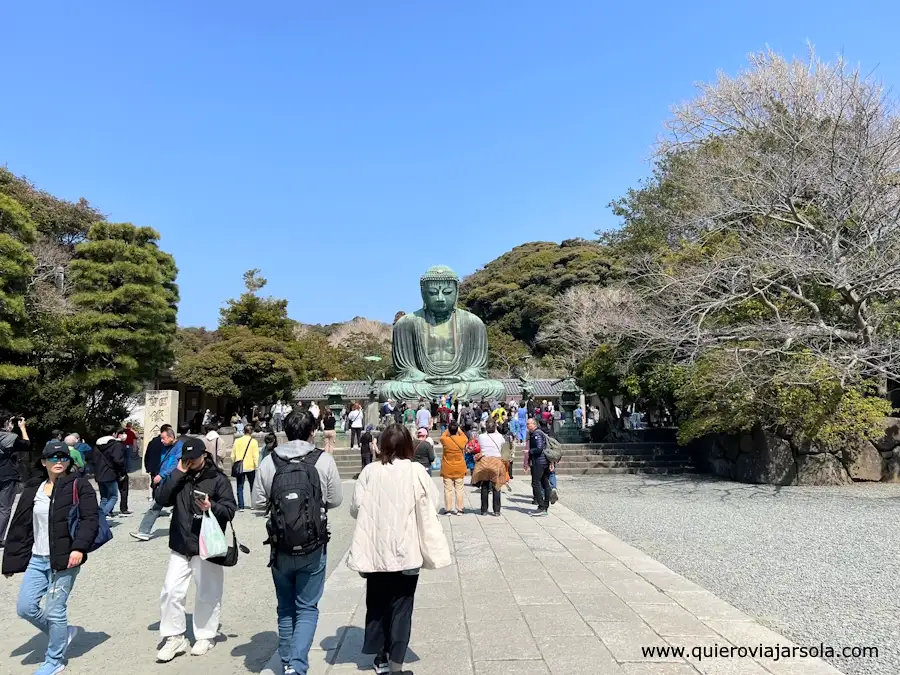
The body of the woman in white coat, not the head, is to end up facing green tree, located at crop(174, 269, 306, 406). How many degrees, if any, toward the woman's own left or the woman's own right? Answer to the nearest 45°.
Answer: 0° — they already face it

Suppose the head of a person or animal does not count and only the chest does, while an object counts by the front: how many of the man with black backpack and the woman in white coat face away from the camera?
2

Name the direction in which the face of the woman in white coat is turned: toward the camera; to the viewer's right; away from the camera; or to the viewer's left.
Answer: away from the camera

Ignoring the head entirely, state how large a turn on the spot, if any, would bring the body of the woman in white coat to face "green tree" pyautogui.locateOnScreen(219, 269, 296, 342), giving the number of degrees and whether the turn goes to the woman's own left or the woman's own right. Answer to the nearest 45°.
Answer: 0° — they already face it

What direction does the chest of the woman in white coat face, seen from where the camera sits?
away from the camera

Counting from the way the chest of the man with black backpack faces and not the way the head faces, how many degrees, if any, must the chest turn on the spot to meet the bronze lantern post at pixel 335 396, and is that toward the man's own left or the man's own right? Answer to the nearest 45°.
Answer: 0° — they already face it

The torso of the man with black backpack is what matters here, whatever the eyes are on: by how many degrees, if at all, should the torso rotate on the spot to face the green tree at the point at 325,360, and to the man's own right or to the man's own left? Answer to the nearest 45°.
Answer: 0° — they already face it

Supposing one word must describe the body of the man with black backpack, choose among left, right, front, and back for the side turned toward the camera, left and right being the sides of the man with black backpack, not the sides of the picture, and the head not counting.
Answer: back

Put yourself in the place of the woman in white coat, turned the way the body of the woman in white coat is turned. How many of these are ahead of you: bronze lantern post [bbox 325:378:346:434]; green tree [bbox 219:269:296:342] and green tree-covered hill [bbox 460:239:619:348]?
3

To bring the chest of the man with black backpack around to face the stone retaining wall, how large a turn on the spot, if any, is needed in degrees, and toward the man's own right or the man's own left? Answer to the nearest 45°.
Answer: approximately 45° to the man's own right
